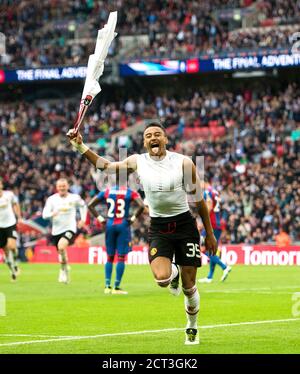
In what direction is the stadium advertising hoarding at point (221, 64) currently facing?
toward the camera

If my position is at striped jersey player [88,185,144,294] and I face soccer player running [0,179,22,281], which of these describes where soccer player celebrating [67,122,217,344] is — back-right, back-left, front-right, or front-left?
back-left

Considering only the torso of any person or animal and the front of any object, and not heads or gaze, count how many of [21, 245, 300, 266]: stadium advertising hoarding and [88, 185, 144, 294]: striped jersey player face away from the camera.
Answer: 1

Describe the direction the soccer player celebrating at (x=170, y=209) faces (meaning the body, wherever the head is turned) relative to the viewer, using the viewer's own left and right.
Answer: facing the viewer

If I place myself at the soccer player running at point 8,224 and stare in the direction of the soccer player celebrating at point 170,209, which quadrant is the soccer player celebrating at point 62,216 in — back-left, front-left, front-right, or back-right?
front-left

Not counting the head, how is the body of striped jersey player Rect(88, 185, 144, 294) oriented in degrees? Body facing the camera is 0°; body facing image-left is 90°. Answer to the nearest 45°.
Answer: approximately 180°

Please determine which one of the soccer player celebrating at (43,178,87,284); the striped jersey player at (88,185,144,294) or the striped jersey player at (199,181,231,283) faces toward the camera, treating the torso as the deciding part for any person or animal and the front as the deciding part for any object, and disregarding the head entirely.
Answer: the soccer player celebrating

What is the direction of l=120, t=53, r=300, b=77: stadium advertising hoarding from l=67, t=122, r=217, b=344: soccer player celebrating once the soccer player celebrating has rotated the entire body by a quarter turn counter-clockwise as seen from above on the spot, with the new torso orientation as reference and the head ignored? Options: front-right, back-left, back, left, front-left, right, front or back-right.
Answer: left

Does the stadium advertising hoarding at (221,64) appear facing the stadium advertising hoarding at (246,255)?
yes

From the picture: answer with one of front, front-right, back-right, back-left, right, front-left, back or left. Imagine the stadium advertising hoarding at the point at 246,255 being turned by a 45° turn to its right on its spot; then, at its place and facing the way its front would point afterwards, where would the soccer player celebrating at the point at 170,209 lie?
front-left

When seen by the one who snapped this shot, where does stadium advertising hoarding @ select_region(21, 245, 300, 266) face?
facing the viewer

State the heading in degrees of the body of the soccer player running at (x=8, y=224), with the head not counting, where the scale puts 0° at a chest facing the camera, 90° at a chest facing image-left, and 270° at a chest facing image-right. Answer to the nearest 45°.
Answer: approximately 0°
